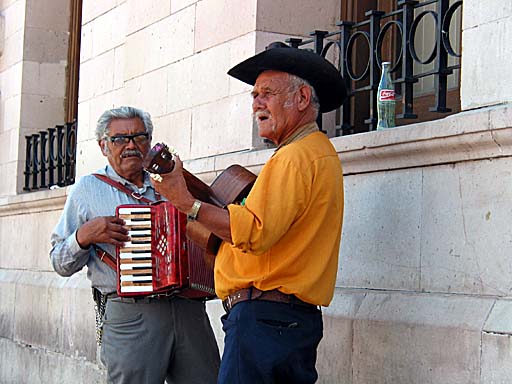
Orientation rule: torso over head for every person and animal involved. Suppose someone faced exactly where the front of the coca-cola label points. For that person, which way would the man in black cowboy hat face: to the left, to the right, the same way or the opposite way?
to the right

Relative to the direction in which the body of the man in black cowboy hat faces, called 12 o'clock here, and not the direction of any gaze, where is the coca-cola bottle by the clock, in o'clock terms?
The coca-cola bottle is roughly at 4 o'clock from the man in black cowboy hat.

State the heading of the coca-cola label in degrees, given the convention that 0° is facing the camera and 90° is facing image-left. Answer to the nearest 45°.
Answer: approximately 0°

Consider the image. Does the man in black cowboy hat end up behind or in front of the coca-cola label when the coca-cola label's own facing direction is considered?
in front

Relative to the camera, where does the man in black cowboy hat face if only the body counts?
to the viewer's left

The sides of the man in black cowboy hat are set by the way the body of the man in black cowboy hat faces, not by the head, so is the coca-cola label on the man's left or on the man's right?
on the man's right

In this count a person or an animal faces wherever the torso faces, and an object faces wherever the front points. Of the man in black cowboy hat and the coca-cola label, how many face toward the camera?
1
